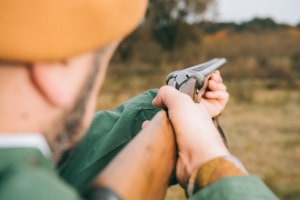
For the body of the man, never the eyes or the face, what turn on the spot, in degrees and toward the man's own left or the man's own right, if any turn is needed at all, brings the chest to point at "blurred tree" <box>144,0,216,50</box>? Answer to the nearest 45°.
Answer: approximately 45° to the man's own left

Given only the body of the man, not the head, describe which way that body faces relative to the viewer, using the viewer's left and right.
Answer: facing away from the viewer and to the right of the viewer

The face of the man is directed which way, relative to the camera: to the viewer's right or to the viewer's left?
to the viewer's right
